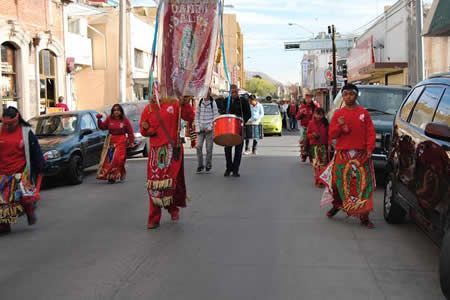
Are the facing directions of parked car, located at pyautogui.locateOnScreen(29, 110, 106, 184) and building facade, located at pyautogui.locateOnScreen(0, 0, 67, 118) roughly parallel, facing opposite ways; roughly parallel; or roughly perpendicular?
roughly perpendicular

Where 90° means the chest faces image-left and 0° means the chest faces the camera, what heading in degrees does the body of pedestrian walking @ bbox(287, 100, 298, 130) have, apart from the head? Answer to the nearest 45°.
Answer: approximately 0°

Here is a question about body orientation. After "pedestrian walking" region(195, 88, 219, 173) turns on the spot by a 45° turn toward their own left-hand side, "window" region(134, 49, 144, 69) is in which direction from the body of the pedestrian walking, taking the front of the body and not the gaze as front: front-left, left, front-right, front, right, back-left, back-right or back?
back-left

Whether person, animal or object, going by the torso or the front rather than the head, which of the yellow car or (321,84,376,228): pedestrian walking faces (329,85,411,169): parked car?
the yellow car
